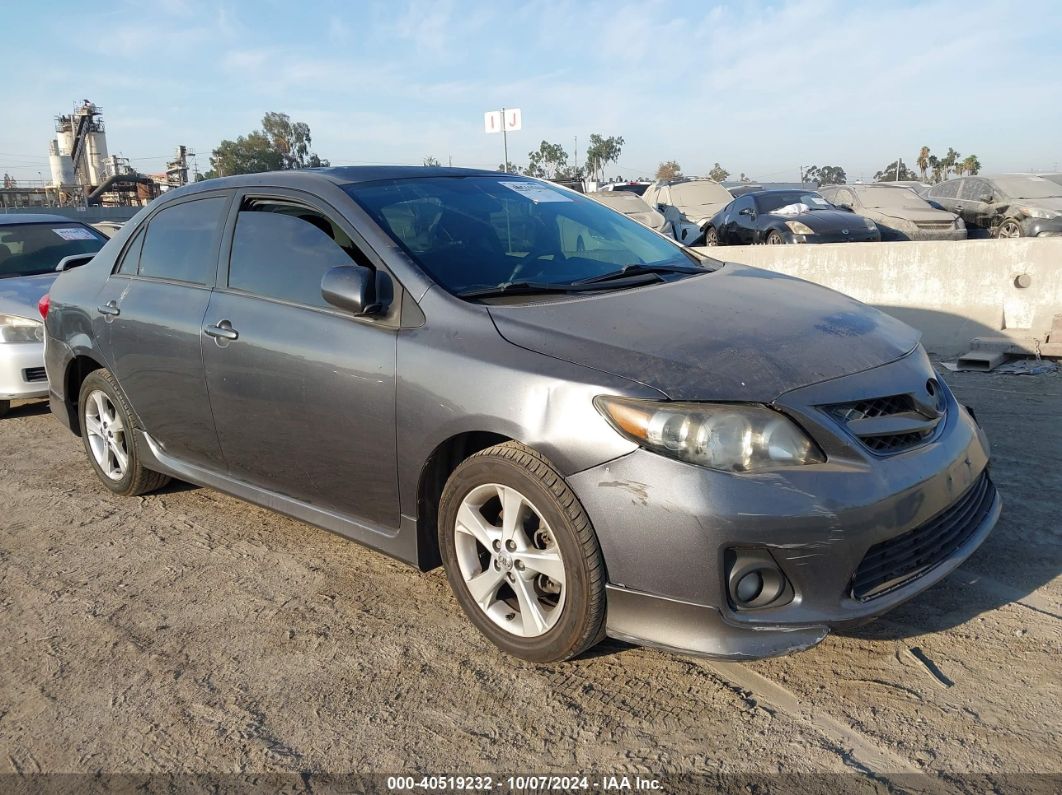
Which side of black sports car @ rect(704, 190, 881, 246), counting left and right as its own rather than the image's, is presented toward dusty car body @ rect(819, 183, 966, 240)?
left

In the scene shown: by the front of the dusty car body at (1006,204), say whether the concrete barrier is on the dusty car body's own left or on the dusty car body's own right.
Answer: on the dusty car body's own right

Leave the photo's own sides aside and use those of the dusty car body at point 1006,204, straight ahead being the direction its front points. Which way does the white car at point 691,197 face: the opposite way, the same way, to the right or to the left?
the same way

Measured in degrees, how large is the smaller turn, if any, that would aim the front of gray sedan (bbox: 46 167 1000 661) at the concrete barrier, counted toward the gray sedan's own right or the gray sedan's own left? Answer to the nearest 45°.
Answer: approximately 90° to the gray sedan's own left

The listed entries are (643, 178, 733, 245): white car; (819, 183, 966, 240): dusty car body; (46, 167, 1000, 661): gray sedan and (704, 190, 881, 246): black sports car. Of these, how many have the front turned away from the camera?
0

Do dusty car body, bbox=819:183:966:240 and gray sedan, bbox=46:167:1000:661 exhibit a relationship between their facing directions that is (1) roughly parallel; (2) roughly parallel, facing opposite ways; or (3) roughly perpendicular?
roughly parallel

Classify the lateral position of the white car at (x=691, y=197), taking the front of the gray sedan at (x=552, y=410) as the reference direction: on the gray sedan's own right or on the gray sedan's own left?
on the gray sedan's own left

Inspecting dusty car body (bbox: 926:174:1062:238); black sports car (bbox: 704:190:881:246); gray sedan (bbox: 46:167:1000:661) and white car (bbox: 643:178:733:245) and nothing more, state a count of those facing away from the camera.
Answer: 0

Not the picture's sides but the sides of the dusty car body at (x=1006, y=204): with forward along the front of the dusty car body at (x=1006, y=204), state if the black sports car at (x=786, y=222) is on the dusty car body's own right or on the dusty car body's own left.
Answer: on the dusty car body's own right

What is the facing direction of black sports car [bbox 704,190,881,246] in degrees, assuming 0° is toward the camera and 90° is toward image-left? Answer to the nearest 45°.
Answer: approximately 315°
